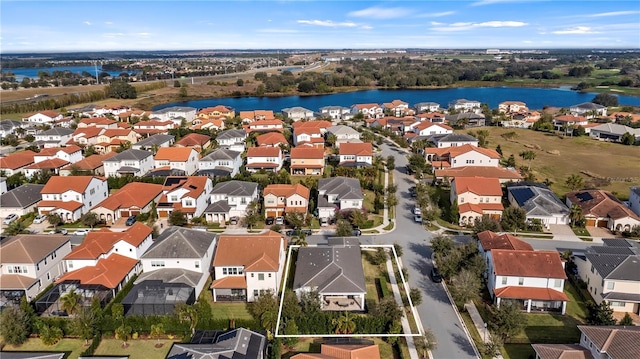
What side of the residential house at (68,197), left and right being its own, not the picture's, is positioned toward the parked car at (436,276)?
left

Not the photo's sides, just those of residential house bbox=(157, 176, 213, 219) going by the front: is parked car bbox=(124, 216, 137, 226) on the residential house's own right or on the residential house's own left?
on the residential house's own right

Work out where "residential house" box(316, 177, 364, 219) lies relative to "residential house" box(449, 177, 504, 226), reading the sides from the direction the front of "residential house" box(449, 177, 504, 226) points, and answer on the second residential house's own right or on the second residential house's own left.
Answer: on the second residential house's own right

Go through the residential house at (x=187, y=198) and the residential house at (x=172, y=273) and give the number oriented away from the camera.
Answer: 1

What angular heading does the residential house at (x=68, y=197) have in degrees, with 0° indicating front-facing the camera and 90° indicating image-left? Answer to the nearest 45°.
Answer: approximately 45°

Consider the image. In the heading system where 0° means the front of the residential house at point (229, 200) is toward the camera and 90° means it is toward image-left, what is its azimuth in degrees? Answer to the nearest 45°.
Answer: approximately 0°

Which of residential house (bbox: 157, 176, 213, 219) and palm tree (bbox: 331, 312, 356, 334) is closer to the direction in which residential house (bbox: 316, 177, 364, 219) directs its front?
the palm tree

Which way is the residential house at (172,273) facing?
away from the camera

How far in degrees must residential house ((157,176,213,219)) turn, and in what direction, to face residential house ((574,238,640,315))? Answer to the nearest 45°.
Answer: approximately 45° to its left

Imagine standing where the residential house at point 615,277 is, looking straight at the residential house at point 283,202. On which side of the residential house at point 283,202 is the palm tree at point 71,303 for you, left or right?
left

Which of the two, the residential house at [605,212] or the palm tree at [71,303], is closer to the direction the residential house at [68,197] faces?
the palm tree

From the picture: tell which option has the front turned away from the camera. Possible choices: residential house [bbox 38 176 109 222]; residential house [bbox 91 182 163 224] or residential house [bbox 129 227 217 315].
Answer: residential house [bbox 129 227 217 315]

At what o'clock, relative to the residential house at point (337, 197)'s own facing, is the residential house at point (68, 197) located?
the residential house at point (68, 197) is roughly at 3 o'clock from the residential house at point (337, 197).
